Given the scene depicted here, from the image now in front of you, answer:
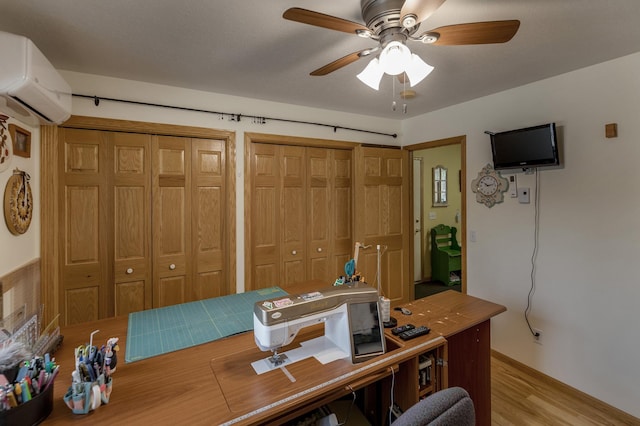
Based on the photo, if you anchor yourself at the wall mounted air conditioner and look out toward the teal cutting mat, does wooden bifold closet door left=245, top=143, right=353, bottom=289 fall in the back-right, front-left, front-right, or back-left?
front-left

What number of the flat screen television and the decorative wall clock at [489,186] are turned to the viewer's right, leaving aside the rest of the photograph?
0

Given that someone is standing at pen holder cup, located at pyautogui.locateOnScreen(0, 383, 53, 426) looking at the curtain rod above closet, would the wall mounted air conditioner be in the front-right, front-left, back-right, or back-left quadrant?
front-left

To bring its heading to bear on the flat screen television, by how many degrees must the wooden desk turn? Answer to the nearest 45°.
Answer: approximately 90° to its left

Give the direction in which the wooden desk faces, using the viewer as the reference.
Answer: facing the viewer and to the right of the viewer

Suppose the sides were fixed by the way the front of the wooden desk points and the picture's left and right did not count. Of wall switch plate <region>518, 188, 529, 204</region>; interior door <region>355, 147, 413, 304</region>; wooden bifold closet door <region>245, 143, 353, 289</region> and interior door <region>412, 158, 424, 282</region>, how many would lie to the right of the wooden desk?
0

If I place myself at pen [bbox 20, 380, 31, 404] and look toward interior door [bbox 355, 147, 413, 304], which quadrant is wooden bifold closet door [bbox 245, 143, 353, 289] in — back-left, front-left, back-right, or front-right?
front-left

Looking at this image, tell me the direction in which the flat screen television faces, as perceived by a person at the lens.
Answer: facing the viewer and to the left of the viewer

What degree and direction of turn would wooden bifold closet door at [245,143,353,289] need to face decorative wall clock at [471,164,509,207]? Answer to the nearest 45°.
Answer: approximately 45° to its left

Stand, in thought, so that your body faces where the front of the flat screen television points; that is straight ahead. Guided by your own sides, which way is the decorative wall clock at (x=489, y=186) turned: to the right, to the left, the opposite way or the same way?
the same way

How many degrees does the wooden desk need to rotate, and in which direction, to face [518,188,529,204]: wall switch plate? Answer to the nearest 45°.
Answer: approximately 90° to its left

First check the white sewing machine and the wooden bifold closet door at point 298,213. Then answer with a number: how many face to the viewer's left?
0

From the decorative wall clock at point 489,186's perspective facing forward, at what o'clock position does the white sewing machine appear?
The white sewing machine is roughly at 11 o'clock from the decorative wall clock.

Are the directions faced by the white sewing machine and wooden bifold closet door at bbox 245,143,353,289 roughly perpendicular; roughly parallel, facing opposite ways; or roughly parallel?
roughly parallel

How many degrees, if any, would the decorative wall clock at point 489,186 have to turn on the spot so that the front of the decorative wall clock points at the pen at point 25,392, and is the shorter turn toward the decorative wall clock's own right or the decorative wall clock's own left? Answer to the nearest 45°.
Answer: approximately 45° to the decorative wall clock's own left
